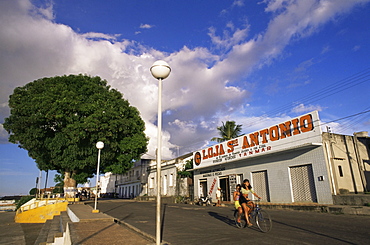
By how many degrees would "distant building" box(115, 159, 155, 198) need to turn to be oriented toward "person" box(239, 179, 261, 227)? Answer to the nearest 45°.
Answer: approximately 45° to its left

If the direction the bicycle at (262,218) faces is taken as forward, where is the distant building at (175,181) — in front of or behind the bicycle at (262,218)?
behind

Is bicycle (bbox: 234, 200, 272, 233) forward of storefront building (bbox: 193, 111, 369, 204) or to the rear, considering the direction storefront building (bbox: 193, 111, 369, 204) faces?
forward

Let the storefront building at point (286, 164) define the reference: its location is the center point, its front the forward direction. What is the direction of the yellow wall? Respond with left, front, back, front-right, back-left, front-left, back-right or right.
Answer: front-right

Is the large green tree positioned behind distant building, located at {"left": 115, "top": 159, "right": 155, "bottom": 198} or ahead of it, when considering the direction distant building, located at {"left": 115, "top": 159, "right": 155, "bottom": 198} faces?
ahead

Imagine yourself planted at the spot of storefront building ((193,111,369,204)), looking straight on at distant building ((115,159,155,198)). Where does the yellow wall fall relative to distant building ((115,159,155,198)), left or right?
left

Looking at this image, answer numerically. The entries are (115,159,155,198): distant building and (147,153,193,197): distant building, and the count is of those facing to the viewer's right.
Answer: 0

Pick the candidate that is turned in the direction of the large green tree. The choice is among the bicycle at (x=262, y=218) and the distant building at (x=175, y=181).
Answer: the distant building

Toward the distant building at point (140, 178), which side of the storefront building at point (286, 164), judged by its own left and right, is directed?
right

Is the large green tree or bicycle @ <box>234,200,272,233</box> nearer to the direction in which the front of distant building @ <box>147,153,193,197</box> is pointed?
the large green tree

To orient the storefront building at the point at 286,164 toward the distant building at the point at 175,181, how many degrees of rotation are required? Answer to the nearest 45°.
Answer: approximately 90° to its right
